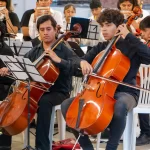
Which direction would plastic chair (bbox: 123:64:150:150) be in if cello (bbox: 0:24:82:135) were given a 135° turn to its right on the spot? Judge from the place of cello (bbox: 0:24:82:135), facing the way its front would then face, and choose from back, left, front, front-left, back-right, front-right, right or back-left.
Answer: right

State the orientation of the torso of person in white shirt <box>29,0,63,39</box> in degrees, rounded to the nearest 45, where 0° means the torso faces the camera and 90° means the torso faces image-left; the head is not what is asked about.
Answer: approximately 0°

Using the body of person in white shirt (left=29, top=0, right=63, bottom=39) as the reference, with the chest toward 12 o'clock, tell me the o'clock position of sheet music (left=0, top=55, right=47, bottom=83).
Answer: The sheet music is roughly at 12 o'clock from the person in white shirt.

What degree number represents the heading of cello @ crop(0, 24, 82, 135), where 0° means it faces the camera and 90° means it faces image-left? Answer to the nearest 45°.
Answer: approximately 45°

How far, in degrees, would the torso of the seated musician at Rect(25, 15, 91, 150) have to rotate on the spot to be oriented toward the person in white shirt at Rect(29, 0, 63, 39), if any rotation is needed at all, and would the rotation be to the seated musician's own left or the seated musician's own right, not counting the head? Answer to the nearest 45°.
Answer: approximately 135° to the seated musician's own right
